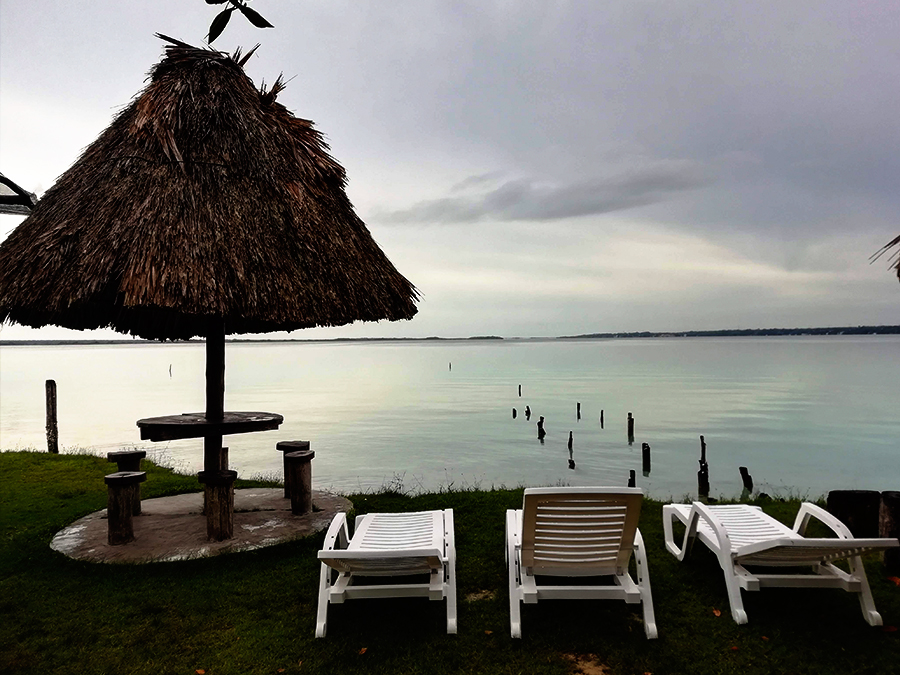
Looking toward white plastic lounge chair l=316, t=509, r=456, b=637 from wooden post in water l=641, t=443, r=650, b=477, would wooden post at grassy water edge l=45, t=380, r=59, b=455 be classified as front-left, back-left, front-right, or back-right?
front-right

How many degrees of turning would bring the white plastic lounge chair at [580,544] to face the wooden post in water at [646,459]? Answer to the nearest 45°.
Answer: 0° — it already faces it

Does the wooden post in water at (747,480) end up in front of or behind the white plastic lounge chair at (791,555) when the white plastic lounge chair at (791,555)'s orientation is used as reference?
in front

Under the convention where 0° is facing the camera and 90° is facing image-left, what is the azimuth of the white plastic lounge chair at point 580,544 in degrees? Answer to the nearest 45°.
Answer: approximately 180°

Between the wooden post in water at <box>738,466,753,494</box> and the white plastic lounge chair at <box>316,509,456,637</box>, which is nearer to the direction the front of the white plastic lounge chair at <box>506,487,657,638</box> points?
the wooden post in water

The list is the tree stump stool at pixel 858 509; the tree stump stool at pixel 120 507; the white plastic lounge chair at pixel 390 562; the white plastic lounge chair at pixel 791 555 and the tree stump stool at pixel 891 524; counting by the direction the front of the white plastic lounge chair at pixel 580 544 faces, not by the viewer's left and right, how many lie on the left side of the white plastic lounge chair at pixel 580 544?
2

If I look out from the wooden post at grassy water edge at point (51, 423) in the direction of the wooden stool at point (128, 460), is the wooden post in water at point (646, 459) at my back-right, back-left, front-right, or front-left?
front-left

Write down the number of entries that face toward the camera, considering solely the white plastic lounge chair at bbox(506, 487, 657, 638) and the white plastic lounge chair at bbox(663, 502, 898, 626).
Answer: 0

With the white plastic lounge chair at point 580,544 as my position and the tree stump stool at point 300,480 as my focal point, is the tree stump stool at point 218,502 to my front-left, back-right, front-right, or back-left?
front-left

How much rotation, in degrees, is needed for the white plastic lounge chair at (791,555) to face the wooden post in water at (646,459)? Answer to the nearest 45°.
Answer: approximately 45° to its right
